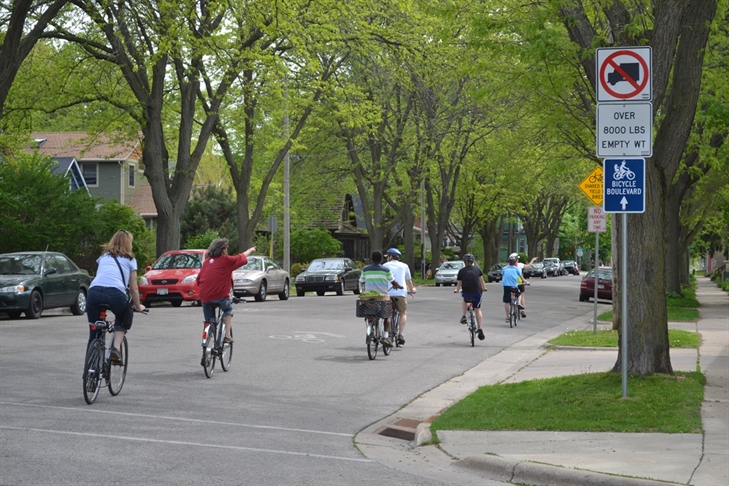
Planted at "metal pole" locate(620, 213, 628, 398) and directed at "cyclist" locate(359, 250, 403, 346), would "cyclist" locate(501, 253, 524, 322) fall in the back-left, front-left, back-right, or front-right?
front-right

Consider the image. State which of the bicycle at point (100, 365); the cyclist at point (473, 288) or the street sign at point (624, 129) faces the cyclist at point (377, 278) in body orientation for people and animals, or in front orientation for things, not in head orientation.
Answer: the bicycle

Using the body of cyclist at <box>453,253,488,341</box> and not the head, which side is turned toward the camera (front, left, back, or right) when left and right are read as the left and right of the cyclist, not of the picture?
back

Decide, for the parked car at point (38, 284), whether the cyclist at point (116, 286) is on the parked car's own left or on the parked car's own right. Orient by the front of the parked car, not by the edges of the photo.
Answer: on the parked car's own left

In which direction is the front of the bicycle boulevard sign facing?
toward the camera

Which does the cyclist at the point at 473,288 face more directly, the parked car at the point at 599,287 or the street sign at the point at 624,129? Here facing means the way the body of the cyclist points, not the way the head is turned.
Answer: the parked car

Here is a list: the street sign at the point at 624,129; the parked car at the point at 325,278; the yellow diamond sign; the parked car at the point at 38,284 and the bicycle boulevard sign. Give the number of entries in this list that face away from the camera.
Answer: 0

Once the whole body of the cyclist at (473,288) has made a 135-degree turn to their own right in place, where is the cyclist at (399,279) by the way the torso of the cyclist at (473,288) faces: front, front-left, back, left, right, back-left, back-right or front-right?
right

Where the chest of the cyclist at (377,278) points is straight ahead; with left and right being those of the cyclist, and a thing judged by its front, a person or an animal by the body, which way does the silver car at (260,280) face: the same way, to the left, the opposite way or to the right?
the opposite way

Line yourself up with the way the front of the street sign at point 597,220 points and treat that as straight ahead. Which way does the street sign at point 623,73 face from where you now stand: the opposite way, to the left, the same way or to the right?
the same way

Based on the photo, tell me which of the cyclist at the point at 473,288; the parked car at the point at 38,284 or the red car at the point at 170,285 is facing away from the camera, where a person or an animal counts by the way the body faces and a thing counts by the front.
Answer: the cyclist

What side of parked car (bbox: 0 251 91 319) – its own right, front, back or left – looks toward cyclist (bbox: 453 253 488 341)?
left

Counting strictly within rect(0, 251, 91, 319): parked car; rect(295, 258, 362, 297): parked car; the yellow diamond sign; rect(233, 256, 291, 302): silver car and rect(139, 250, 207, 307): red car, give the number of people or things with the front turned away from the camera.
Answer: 0

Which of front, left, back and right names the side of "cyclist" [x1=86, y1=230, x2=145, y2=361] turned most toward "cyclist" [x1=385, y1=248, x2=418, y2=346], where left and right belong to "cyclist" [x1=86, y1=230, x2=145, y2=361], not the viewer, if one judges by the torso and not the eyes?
front

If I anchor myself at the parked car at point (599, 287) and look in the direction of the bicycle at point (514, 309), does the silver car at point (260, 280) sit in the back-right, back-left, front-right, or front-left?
front-right

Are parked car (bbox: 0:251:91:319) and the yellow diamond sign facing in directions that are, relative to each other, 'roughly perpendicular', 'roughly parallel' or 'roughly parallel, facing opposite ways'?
roughly parallel

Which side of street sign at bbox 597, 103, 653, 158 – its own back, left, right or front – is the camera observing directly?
front

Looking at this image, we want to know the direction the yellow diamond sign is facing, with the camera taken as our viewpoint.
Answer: facing the viewer

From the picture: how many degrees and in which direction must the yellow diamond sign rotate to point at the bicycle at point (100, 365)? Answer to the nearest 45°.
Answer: approximately 45° to its right

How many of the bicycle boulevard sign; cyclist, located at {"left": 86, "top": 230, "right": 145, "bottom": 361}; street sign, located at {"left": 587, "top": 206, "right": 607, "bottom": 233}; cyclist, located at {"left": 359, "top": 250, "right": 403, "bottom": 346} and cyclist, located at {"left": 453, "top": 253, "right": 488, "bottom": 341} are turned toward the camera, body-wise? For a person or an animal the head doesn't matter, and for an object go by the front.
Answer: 2
